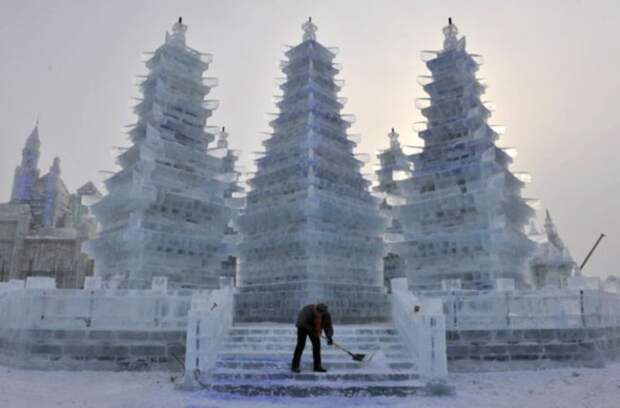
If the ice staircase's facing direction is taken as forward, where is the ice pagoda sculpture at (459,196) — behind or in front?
behind

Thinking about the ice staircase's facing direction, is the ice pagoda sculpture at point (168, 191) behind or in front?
behind

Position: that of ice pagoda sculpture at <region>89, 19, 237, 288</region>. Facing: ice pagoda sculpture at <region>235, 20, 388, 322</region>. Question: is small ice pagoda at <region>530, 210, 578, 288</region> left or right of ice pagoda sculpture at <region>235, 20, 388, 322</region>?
left

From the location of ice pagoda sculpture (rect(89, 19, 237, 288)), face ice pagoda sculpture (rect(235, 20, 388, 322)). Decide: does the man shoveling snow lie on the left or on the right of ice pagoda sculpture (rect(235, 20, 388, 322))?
right

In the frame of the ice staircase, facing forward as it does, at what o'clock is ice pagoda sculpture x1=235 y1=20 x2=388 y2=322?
The ice pagoda sculpture is roughly at 6 o'clock from the ice staircase.

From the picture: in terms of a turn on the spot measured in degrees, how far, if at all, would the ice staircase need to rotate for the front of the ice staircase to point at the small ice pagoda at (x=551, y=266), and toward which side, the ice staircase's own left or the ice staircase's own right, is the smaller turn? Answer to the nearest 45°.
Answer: approximately 135° to the ice staircase's own left

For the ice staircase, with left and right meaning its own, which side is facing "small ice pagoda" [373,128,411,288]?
back

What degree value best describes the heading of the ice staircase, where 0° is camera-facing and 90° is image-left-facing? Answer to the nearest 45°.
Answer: approximately 0°
